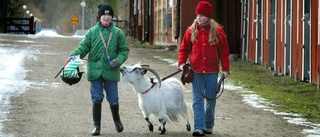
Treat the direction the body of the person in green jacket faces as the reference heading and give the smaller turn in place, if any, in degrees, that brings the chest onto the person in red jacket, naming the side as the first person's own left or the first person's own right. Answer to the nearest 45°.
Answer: approximately 90° to the first person's own left

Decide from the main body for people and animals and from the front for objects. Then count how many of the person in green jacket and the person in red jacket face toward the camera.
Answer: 2

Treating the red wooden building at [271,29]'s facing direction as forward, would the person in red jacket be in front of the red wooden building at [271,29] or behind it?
in front

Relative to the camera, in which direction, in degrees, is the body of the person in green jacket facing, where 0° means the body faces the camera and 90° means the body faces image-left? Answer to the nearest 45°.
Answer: approximately 0°

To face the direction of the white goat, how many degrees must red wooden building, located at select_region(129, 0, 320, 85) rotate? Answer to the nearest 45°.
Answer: approximately 45° to its left

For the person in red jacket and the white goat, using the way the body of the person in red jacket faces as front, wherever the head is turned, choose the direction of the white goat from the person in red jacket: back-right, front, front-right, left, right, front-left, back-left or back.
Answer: right

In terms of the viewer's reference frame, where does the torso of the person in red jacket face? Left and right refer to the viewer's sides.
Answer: facing the viewer

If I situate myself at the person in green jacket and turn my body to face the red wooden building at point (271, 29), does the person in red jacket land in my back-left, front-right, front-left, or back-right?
front-right

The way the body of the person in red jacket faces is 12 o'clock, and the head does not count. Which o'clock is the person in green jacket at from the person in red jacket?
The person in green jacket is roughly at 3 o'clock from the person in red jacket.

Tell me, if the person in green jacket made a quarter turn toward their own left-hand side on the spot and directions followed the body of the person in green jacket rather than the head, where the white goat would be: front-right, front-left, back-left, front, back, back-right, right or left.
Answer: front

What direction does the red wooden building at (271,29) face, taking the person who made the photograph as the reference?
facing the viewer and to the left of the viewer

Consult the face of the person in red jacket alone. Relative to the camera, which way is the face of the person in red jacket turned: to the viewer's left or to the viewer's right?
to the viewer's left
